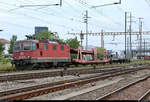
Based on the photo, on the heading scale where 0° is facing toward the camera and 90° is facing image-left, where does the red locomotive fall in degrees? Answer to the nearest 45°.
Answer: approximately 45°
